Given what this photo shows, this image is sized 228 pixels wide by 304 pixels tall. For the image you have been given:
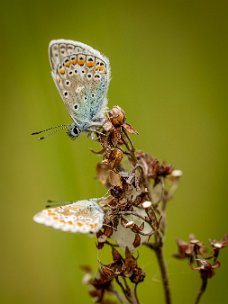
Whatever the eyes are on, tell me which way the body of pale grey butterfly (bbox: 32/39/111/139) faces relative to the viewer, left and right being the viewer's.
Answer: facing to the left of the viewer
